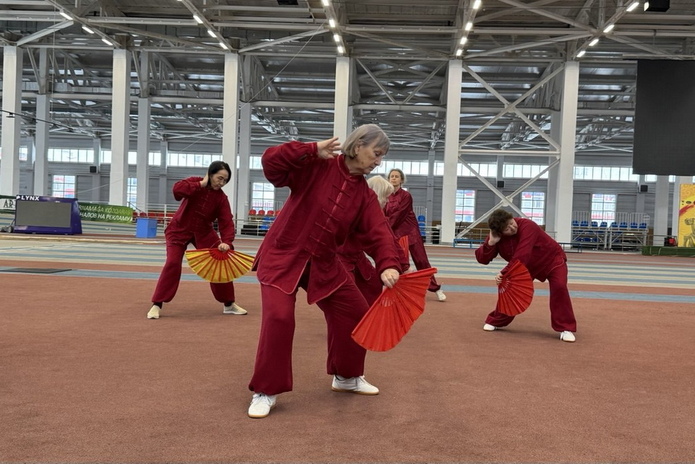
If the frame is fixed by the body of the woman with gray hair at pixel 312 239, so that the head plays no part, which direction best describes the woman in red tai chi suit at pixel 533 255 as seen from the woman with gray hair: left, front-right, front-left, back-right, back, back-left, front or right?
left

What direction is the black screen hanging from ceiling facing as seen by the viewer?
toward the camera

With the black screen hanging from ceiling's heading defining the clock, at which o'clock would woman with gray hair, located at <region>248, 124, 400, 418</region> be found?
The woman with gray hair is roughly at 12 o'clock from the black screen hanging from ceiling.

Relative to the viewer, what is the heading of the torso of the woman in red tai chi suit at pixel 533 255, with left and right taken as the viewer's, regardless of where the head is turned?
facing the viewer and to the left of the viewer

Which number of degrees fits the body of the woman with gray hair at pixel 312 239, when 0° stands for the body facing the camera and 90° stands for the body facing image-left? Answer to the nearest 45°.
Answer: approximately 315°

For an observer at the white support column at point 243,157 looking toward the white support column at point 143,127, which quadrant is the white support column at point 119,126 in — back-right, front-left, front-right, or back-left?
front-left

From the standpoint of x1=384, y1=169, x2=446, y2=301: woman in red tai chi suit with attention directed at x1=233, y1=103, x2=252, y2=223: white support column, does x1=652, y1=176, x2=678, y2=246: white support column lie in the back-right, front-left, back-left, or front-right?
front-right

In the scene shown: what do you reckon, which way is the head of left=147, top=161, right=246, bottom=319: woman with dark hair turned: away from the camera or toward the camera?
toward the camera

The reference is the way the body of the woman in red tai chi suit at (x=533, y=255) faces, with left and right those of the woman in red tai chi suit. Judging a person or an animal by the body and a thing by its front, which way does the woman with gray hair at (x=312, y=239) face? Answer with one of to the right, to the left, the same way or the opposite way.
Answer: to the left

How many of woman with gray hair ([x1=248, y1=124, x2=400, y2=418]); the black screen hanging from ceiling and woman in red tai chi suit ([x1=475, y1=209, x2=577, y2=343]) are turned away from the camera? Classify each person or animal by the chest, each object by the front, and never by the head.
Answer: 0

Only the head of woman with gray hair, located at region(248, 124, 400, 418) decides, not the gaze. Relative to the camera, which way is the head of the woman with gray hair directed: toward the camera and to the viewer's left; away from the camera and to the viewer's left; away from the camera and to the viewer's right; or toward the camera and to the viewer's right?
toward the camera and to the viewer's right

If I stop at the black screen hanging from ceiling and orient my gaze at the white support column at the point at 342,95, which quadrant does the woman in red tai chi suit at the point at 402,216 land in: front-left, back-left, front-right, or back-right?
front-left

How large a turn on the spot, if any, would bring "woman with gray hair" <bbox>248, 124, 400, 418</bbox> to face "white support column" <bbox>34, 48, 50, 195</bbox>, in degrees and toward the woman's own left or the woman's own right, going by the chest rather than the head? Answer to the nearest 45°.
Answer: approximately 180°

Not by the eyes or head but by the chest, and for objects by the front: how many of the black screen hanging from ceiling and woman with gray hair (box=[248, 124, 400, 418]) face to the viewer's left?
0

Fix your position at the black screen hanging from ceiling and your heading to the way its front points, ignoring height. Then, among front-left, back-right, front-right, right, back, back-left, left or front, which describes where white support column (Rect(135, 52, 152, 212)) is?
right

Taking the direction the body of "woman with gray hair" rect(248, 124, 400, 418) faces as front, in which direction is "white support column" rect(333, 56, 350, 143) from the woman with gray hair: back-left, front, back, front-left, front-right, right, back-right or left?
back-left

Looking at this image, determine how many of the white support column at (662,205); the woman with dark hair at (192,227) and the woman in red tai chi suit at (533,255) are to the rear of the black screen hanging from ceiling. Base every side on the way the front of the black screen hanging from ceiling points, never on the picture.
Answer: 1

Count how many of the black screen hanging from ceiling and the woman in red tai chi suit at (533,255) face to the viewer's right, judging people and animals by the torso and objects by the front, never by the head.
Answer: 0
